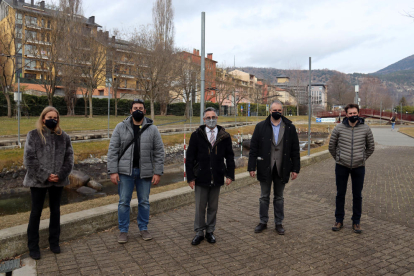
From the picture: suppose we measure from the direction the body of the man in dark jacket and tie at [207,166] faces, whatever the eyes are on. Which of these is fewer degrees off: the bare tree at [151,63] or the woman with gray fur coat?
the woman with gray fur coat

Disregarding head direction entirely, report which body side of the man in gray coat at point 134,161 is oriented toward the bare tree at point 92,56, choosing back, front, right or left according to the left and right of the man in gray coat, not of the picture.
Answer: back

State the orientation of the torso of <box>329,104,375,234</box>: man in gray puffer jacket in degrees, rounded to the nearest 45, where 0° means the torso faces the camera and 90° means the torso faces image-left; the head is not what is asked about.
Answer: approximately 0°

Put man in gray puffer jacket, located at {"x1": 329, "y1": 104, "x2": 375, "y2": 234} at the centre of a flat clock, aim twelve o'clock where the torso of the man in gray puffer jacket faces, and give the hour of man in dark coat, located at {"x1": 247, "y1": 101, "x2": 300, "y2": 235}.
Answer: The man in dark coat is roughly at 2 o'clock from the man in gray puffer jacket.
